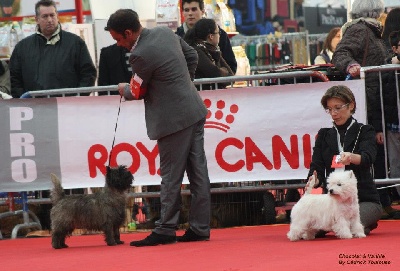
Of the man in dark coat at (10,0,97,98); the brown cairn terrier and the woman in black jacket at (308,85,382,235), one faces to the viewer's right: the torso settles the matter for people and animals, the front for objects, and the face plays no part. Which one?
the brown cairn terrier

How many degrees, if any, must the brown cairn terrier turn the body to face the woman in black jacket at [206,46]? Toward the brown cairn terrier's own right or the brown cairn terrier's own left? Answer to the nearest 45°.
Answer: approximately 45° to the brown cairn terrier's own left

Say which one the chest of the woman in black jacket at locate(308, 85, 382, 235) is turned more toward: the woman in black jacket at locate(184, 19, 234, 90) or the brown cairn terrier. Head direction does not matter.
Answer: the brown cairn terrier

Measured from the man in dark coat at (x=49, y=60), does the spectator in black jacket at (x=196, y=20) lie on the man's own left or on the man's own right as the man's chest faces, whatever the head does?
on the man's own left

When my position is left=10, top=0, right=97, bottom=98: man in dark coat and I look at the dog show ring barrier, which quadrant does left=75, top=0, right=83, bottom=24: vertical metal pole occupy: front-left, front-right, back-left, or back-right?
back-left

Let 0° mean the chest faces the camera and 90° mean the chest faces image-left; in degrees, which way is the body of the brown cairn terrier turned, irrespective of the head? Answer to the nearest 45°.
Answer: approximately 270°

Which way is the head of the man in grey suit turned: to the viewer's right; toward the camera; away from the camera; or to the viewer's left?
to the viewer's left

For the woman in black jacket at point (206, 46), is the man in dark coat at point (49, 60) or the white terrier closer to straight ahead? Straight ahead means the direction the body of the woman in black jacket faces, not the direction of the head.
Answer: the white terrier

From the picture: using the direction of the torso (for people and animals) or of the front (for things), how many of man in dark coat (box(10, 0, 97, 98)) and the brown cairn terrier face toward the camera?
1
